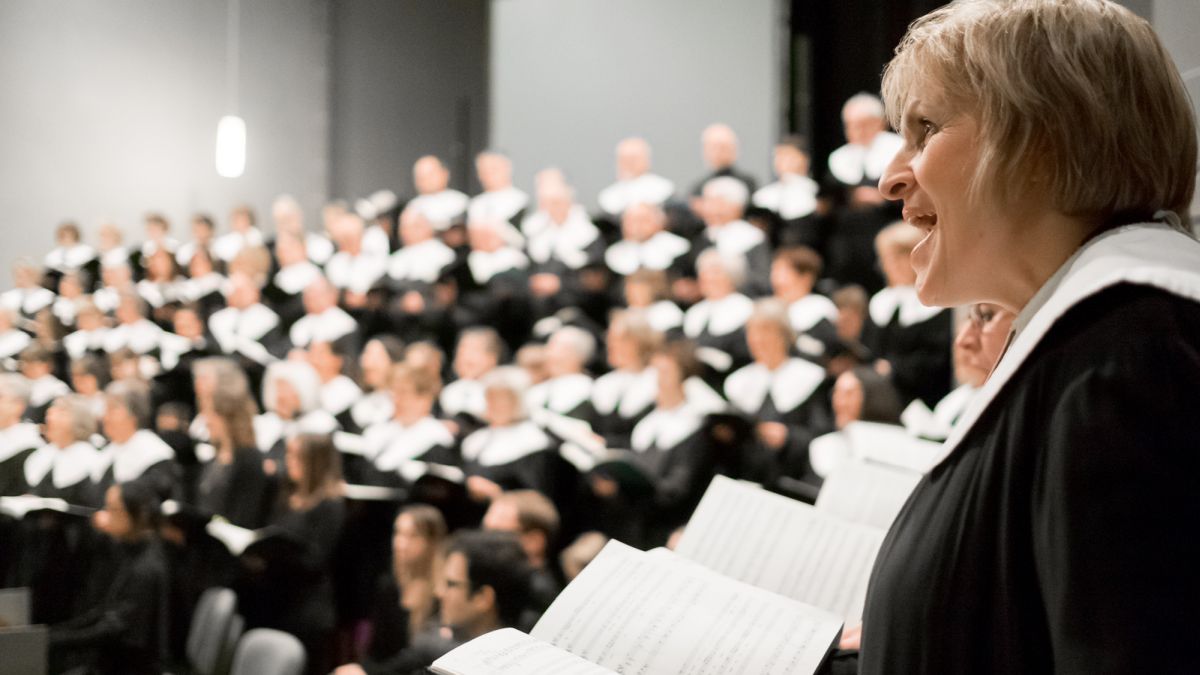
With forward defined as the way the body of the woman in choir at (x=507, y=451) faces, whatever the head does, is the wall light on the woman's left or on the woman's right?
on the woman's right

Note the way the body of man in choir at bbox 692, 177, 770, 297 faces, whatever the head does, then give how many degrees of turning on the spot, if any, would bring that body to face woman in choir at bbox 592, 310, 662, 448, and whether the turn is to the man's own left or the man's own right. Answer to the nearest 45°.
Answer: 0° — they already face them

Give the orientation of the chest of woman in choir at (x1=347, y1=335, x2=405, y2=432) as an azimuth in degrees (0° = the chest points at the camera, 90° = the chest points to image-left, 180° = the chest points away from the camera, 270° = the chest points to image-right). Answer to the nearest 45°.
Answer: approximately 45°

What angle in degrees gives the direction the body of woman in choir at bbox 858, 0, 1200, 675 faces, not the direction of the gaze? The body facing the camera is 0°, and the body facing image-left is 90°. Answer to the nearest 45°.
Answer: approximately 90°
